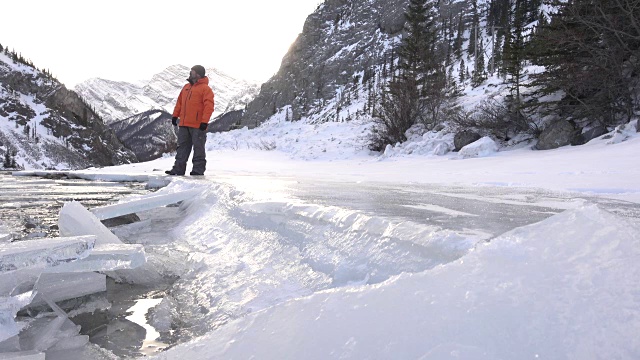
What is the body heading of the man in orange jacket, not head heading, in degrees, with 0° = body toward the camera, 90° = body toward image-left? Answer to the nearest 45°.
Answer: approximately 45°

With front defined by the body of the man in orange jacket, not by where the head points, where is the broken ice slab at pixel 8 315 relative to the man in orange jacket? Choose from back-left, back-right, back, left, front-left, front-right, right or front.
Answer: front-left

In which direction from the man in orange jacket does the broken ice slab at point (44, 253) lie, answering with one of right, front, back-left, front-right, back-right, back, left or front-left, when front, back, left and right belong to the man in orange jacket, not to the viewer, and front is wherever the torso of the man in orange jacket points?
front-left

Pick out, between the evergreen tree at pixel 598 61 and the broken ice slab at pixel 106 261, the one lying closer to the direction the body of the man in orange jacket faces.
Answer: the broken ice slab

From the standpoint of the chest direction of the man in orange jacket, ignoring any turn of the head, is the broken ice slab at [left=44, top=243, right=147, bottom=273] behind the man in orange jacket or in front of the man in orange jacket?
in front

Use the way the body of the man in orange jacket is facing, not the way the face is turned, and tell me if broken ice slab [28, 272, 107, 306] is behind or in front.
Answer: in front

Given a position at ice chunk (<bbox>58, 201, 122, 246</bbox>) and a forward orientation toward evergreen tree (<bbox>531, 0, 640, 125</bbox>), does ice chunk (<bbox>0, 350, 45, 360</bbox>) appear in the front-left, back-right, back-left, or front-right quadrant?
back-right

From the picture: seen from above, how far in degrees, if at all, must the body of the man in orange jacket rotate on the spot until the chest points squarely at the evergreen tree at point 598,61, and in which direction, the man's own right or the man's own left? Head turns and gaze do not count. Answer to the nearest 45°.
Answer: approximately 135° to the man's own left

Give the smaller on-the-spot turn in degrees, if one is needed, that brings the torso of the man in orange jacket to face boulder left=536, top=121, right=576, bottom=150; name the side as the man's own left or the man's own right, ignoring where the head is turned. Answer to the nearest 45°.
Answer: approximately 135° to the man's own left
